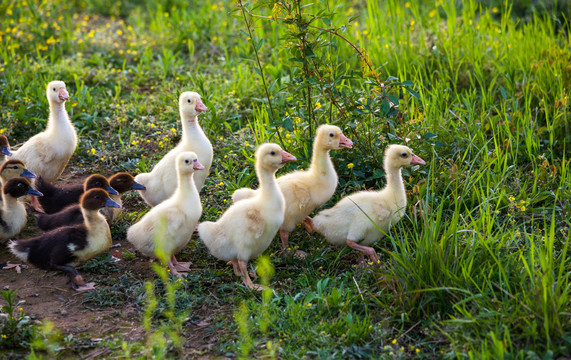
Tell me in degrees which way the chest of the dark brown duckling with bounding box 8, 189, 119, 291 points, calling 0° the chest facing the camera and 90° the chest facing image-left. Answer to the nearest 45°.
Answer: approximately 270°

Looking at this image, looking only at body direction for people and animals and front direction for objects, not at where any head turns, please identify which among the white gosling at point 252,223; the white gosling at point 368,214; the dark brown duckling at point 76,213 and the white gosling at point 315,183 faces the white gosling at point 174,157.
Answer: the dark brown duckling

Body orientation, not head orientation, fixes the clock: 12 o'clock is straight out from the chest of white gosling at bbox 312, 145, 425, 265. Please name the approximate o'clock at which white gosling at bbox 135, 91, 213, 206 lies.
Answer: white gosling at bbox 135, 91, 213, 206 is roughly at 7 o'clock from white gosling at bbox 312, 145, 425, 265.

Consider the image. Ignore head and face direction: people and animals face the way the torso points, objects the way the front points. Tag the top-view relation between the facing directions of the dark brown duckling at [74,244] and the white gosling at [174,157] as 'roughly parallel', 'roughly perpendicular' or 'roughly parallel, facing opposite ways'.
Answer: roughly parallel

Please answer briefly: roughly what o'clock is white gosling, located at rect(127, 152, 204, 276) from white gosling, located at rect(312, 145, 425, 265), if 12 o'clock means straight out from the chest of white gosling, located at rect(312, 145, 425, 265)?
white gosling, located at rect(127, 152, 204, 276) is roughly at 6 o'clock from white gosling, located at rect(312, 145, 425, 265).

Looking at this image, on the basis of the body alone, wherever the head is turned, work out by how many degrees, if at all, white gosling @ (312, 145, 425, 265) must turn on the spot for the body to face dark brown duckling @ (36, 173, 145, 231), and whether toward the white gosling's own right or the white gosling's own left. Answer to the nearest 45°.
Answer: approximately 180°

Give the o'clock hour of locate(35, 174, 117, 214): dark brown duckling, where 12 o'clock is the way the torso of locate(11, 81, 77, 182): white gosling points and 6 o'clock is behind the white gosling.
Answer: The dark brown duckling is roughly at 2 o'clock from the white gosling.

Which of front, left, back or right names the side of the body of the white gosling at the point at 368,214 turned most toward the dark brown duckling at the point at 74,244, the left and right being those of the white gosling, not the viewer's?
back

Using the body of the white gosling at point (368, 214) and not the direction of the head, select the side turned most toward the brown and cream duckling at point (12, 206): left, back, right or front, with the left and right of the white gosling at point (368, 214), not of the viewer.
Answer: back

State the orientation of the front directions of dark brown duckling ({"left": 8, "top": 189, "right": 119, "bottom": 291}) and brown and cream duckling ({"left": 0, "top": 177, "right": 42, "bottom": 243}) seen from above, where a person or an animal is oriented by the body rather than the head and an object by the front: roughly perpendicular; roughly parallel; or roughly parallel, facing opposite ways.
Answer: roughly parallel

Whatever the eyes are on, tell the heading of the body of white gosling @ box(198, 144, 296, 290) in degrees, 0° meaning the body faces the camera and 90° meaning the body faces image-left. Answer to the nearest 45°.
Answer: approximately 270°

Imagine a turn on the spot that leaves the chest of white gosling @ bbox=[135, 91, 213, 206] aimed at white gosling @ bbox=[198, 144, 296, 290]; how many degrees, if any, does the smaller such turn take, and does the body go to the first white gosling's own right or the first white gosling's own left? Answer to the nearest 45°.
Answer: approximately 90° to the first white gosling's own right

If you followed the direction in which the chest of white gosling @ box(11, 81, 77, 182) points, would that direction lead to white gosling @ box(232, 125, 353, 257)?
yes

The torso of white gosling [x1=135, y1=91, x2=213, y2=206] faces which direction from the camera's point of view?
to the viewer's right

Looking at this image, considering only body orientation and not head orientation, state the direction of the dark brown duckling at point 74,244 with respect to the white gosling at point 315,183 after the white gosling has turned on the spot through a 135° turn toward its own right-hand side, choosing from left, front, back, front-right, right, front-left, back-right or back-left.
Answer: front-right

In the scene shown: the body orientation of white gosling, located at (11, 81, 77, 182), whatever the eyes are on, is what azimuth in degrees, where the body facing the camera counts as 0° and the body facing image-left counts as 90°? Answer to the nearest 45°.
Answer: approximately 315°

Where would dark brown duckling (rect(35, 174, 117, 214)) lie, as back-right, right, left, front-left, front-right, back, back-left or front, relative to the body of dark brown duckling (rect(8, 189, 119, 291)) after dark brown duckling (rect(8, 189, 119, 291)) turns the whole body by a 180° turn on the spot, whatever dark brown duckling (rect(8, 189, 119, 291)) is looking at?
right

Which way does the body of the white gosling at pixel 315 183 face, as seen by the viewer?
to the viewer's right
